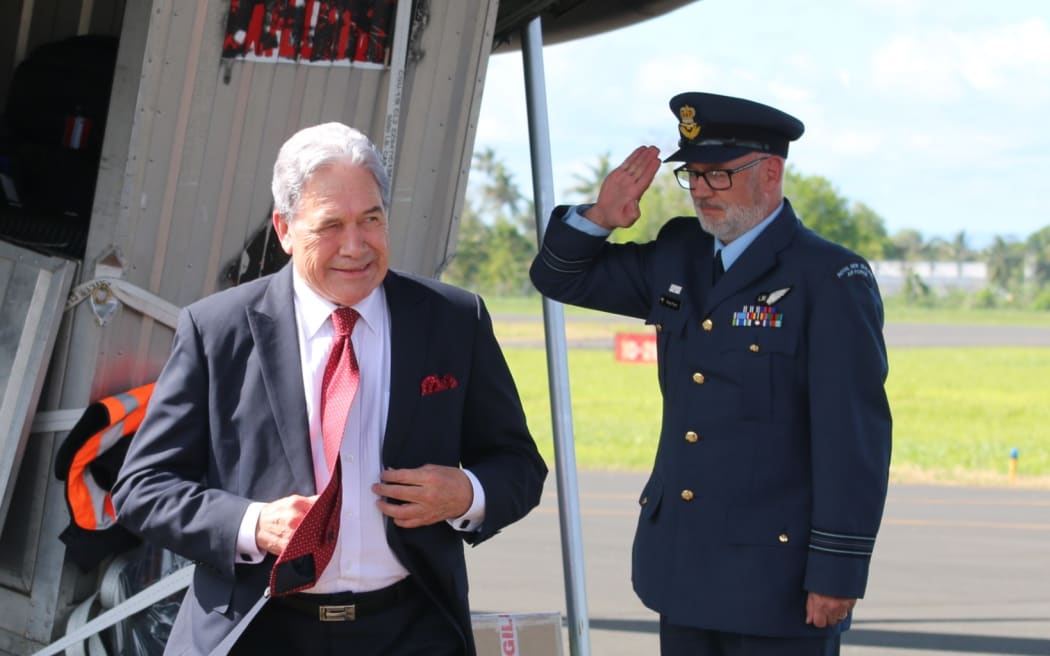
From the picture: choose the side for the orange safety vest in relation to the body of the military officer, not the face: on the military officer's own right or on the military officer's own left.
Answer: on the military officer's own right

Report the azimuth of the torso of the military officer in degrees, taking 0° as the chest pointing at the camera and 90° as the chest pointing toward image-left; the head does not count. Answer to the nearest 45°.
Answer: approximately 45°

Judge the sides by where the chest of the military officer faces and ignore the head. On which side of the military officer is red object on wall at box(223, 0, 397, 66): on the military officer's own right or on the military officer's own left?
on the military officer's own right
